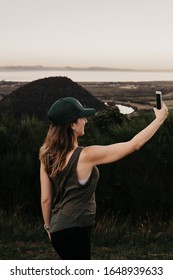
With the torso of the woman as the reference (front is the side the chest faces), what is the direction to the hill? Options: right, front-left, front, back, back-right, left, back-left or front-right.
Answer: front-left

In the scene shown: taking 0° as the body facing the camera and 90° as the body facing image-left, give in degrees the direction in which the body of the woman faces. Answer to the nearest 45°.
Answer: approximately 225°

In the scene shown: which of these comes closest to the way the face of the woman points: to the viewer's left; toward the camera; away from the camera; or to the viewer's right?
to the viewer's right
